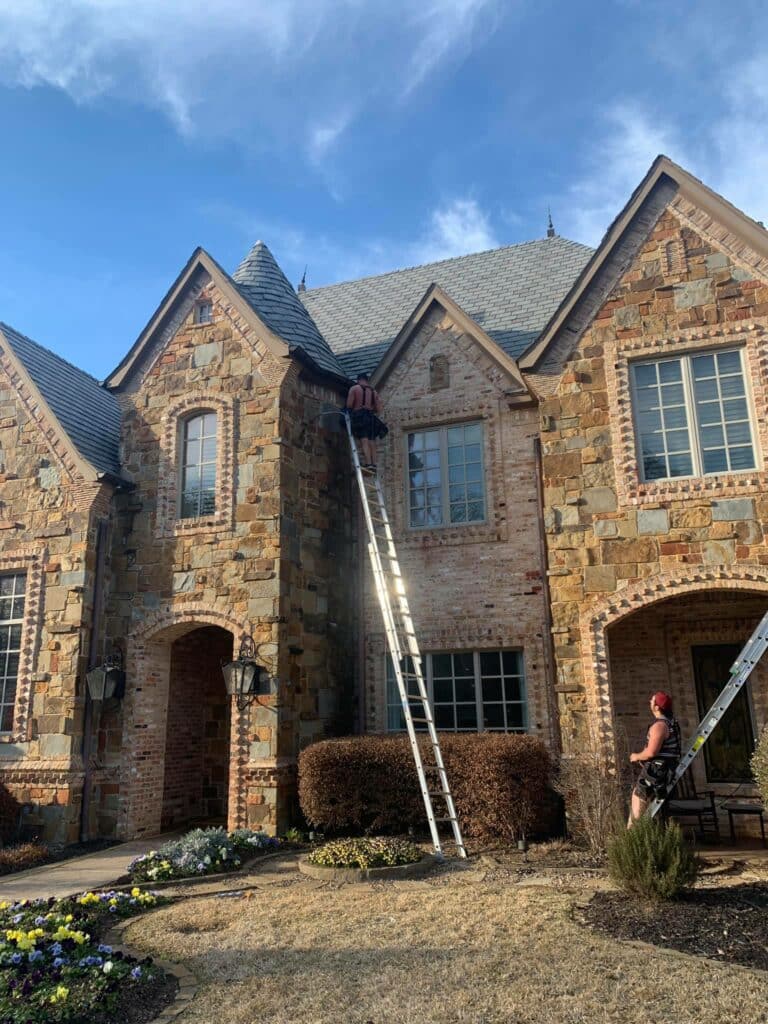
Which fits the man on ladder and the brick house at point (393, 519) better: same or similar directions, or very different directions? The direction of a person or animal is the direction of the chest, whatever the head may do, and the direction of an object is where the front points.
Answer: very different directions

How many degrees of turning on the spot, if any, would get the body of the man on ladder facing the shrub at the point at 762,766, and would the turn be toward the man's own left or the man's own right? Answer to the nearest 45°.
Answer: approximately 135° to the man's own right

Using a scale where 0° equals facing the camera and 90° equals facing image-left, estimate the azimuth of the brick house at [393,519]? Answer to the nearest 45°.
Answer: approximately 0°

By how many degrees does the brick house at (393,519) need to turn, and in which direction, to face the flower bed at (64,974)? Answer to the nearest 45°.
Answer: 0° — it already faces it

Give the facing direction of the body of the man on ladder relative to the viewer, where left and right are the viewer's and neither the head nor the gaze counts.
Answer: facing away from the viewer

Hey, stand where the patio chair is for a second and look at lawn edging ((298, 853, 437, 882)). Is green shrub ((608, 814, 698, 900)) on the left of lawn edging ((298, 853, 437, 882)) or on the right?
left
